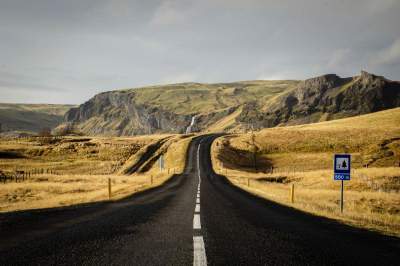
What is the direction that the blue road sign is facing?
toward the camera
